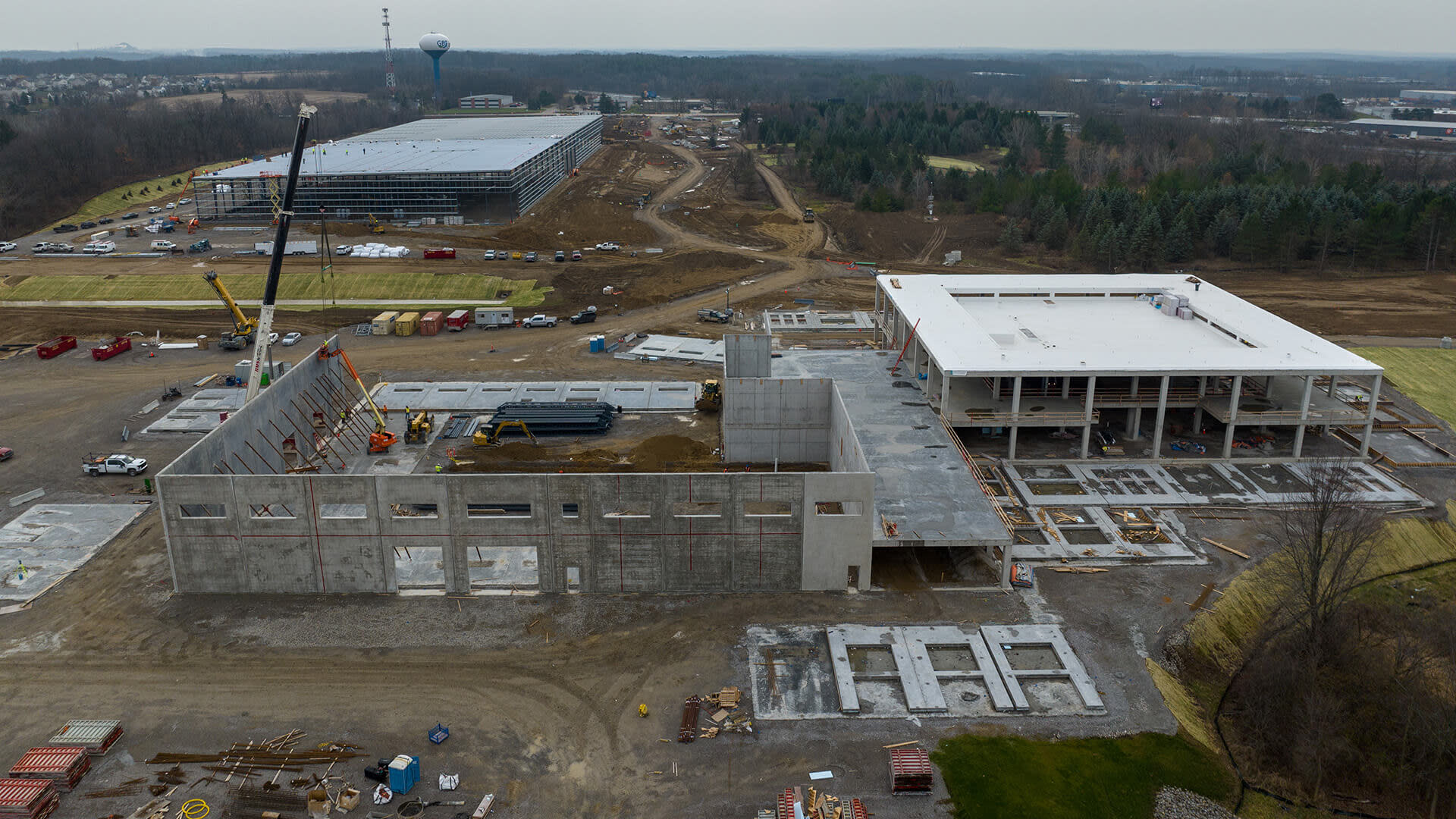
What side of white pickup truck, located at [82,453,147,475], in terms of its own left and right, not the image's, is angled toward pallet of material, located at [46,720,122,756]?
right

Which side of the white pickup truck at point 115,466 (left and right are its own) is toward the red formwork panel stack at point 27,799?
right

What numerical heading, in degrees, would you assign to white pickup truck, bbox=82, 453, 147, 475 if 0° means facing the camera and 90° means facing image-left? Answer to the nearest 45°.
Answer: approximately 270°

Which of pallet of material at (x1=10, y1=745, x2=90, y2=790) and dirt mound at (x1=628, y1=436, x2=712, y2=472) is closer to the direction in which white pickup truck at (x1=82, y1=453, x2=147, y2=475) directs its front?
the dirt mound

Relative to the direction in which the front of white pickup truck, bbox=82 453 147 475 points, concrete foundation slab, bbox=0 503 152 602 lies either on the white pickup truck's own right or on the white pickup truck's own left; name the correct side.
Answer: on the white pickup truck's own right

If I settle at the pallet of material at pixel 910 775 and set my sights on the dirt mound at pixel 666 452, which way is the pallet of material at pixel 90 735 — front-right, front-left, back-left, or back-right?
front-left

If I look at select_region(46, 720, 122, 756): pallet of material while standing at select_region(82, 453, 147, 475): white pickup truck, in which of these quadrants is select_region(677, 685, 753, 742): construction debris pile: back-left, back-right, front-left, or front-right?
front-left

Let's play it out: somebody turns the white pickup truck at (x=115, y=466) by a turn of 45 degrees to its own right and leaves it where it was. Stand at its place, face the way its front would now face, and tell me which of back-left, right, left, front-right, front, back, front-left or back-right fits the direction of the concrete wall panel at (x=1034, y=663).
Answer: front

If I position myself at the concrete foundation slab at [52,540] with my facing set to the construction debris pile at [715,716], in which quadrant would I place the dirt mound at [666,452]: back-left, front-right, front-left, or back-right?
front-left

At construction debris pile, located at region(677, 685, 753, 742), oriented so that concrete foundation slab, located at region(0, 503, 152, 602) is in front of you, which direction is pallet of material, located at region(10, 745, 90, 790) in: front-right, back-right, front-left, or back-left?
front-left

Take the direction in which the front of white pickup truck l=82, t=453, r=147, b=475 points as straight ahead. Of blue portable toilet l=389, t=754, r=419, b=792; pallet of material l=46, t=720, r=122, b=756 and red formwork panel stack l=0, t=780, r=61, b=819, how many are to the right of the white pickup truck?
3

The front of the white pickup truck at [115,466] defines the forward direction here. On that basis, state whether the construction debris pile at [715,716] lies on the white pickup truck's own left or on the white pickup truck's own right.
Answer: on the white pickup truck's own right

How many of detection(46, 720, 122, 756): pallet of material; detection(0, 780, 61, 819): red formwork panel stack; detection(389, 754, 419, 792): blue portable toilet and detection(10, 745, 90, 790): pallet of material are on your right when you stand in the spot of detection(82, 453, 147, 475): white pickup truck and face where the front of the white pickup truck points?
4

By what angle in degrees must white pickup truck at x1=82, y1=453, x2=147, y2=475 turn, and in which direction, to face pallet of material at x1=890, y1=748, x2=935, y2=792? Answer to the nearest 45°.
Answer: approximately 45° to its right

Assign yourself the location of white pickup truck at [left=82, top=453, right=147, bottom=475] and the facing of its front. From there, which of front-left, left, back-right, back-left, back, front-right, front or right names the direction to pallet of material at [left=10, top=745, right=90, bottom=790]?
right

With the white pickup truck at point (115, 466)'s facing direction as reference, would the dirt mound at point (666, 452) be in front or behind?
in front

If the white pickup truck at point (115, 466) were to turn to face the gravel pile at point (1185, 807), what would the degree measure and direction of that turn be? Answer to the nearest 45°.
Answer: approximately 45° to its right
